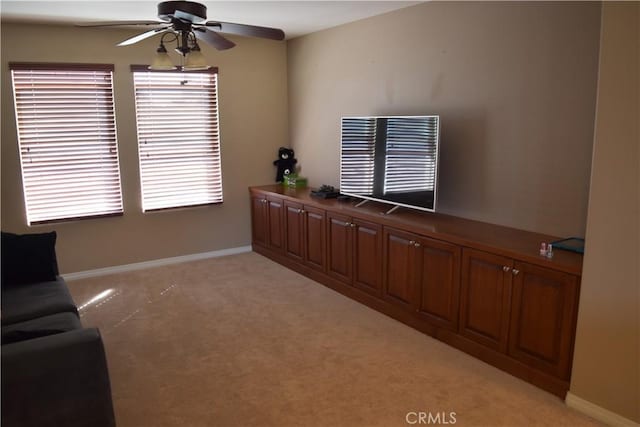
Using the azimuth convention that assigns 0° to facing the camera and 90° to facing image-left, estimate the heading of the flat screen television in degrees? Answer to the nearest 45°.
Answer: approximately 45°

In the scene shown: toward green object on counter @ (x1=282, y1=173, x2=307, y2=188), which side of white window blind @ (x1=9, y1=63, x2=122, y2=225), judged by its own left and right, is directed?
left

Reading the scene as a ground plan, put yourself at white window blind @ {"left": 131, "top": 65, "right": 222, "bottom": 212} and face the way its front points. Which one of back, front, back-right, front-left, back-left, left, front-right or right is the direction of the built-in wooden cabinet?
front-left

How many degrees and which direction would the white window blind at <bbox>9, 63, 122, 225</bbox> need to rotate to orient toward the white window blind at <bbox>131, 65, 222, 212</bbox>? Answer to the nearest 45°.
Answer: approximately 90° to its left

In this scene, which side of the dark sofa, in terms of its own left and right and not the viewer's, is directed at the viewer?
right

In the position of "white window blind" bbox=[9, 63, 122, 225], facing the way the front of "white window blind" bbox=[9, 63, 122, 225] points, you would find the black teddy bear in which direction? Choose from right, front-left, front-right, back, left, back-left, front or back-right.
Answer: left

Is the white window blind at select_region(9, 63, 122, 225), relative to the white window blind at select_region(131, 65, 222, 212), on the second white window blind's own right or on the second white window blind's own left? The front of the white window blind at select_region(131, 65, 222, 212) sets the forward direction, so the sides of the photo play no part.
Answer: on the second white window blind's own right

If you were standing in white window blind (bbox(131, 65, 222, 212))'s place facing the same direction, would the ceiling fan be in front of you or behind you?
in front

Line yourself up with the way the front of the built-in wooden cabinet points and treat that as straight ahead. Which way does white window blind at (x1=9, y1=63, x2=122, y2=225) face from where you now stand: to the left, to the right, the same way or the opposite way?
to the left

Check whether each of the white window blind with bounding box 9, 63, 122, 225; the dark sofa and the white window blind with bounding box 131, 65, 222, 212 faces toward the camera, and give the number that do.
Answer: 2

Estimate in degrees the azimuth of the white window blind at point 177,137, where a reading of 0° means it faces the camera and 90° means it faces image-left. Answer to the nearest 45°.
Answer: approximately 0°

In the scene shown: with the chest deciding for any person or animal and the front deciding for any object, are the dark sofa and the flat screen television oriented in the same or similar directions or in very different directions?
very different directions
